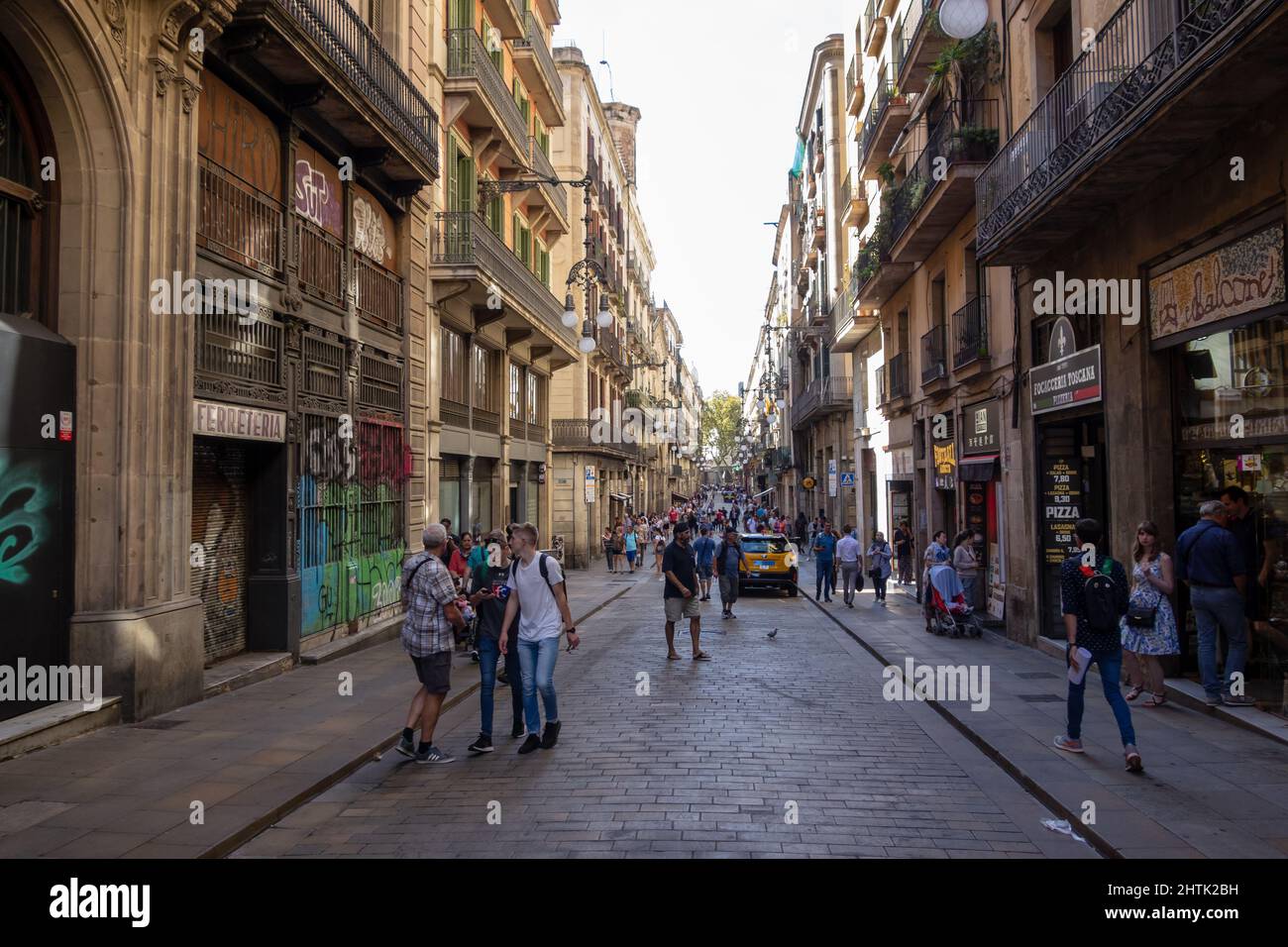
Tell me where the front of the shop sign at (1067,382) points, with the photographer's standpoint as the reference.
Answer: facing the viewer and to the left of the viewer

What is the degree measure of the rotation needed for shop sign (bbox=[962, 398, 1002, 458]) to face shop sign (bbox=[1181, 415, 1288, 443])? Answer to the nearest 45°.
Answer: approximately 45° to its left

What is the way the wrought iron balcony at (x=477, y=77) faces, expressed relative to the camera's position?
facing to the right of the viewer

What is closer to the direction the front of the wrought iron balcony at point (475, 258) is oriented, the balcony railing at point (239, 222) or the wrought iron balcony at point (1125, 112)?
the wrought iron balcony

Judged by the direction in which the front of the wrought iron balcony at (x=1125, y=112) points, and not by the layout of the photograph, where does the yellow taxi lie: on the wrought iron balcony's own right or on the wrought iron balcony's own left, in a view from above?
on the wrought iron balcony's own right

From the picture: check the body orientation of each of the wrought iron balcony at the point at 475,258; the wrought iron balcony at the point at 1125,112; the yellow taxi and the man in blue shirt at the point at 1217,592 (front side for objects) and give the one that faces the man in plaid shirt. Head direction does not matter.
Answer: the wrought iron balcony at the point at 1125,112

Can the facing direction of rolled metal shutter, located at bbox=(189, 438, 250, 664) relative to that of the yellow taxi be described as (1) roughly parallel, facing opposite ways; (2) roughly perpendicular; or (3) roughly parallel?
roughly perpendicular

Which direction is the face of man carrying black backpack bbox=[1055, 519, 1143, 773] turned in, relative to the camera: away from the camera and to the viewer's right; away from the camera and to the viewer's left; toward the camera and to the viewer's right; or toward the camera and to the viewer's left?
away from the camera and to the viewer's left

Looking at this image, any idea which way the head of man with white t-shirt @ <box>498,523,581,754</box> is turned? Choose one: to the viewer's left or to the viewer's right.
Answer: to the viewer's left

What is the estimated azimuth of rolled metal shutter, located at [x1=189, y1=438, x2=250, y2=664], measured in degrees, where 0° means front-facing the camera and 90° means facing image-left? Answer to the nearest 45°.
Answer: approximately 315°

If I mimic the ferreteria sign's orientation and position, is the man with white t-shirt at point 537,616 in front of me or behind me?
in front

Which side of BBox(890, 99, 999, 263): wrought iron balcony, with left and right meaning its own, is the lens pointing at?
left

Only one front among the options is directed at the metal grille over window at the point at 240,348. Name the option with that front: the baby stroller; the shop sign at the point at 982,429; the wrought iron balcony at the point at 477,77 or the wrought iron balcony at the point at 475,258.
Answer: the shop sign

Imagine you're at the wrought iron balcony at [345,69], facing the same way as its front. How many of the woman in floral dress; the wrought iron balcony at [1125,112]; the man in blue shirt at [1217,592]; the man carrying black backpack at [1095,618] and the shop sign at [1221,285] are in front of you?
5

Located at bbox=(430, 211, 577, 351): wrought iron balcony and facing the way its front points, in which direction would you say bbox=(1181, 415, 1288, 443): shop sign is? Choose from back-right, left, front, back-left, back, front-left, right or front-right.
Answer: front-right
